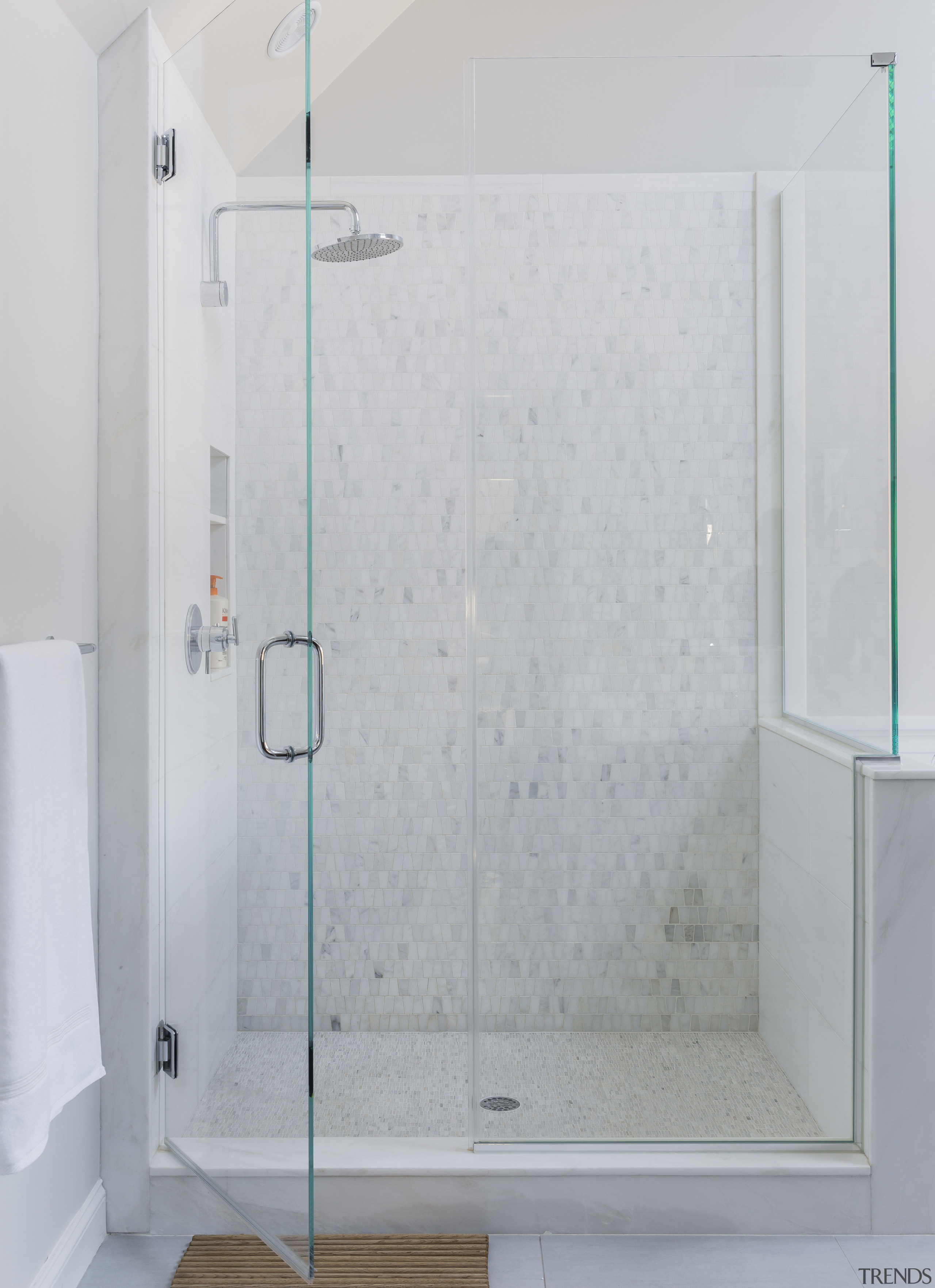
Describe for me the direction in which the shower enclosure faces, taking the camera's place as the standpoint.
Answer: facing the viewer

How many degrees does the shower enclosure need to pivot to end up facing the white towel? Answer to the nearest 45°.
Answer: approximately 45° to its right
